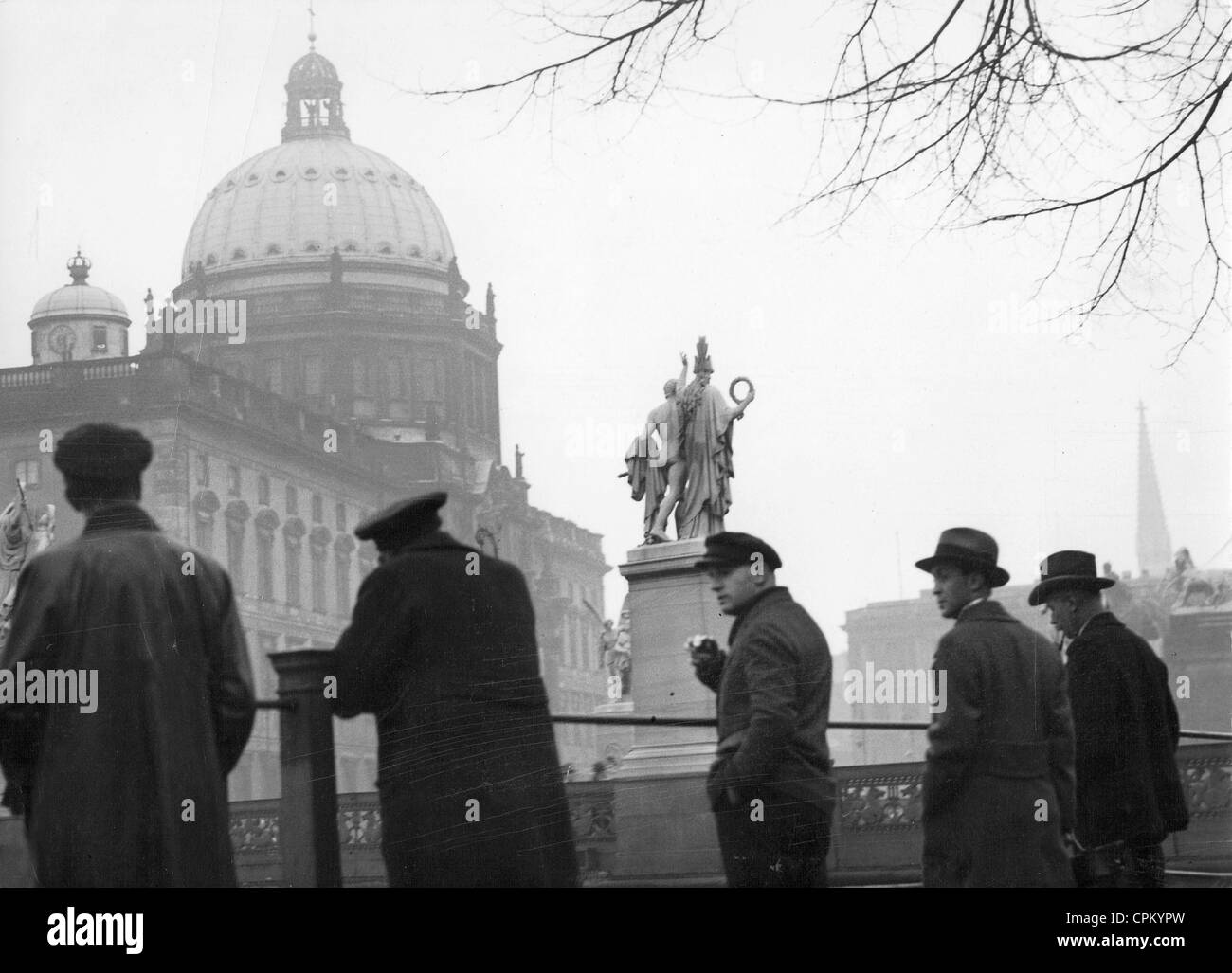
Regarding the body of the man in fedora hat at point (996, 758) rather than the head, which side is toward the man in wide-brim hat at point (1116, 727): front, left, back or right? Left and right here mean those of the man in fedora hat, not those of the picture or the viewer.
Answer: right

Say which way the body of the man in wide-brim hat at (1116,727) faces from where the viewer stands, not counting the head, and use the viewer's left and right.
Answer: facing to the left of the viewer

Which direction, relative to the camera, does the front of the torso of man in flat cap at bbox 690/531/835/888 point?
to the viewer's left

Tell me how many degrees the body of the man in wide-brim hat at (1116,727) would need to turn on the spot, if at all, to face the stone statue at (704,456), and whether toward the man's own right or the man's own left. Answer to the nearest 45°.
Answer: approximately 45° to the man's own right

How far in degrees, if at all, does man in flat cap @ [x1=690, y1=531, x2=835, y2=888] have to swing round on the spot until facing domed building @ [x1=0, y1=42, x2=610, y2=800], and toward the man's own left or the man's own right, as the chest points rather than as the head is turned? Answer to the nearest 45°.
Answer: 0° — they already face it

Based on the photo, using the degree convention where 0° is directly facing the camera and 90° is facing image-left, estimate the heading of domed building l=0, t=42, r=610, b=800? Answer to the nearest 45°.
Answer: approximately 315°

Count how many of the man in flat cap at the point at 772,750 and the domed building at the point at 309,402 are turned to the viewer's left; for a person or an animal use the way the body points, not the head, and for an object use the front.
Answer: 1

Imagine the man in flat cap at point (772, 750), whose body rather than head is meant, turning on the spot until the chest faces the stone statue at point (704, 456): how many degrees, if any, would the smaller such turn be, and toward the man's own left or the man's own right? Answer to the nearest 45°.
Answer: approximately 90° to the man's own right

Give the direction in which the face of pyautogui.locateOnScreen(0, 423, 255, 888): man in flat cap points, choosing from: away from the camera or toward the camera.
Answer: away from the camera

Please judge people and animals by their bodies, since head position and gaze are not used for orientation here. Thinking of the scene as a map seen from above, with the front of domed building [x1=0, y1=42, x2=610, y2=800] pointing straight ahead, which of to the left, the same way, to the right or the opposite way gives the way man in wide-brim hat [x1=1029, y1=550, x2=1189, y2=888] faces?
the opposite way

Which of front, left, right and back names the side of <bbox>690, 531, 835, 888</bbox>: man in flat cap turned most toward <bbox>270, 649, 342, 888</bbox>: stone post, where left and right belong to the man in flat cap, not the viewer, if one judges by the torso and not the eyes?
front

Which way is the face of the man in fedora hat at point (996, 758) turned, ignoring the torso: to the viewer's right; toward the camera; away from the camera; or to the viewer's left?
to the viewer's left
